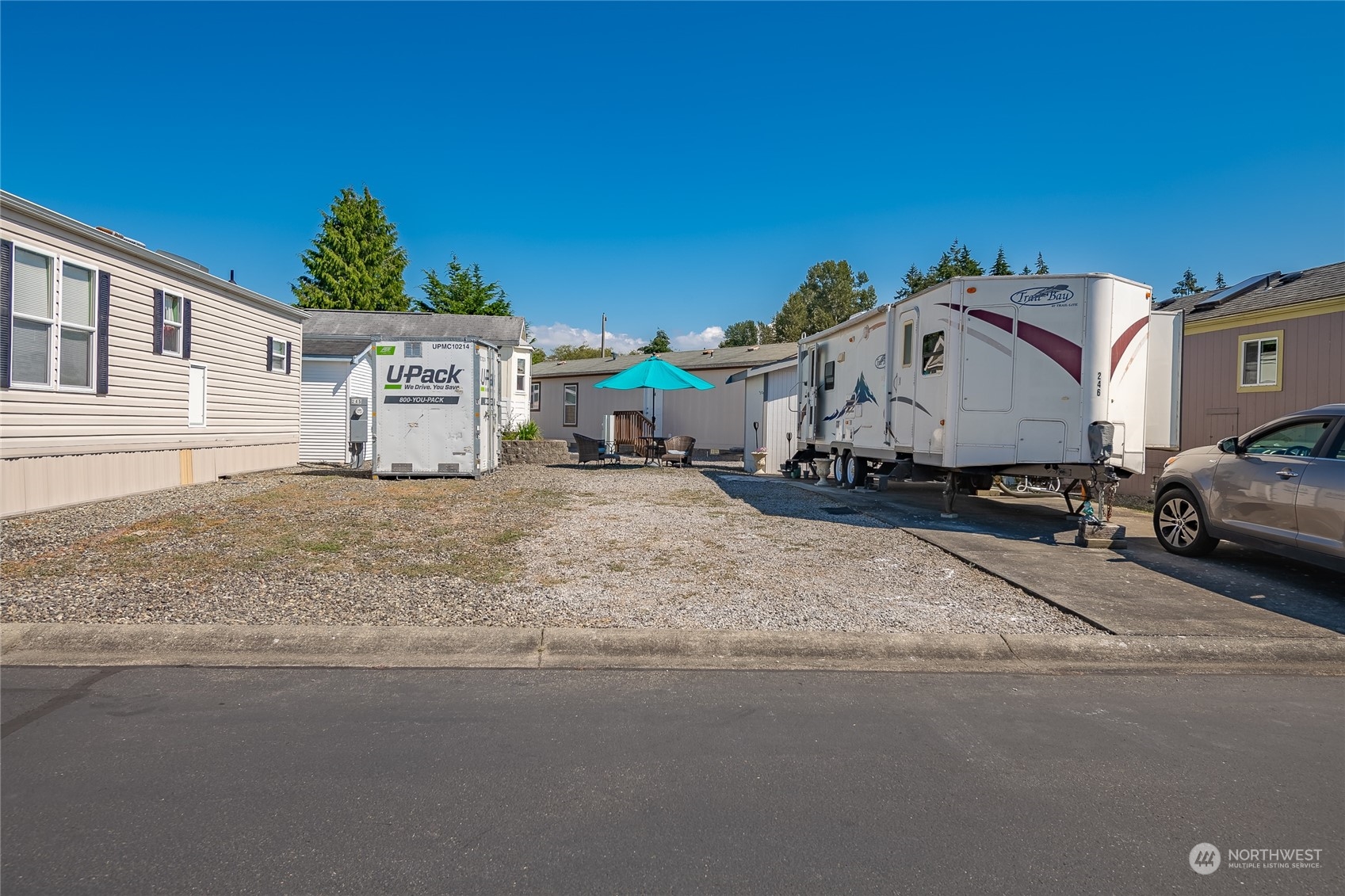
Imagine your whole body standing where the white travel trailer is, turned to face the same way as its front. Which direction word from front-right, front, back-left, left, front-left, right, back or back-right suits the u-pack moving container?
back-right

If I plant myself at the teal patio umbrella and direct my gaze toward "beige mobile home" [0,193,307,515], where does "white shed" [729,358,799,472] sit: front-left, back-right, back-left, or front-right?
back-left

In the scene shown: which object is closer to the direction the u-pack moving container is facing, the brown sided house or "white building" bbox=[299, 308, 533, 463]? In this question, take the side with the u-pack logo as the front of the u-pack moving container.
the brown sided house

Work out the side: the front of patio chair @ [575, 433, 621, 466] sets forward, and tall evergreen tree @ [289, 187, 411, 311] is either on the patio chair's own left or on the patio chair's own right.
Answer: on the patio chair's own left

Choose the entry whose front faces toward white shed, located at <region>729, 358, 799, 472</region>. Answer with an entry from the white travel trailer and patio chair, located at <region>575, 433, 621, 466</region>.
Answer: the patio chair

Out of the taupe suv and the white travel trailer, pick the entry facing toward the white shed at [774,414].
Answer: the taupe suv

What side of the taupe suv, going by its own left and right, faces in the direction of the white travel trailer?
front

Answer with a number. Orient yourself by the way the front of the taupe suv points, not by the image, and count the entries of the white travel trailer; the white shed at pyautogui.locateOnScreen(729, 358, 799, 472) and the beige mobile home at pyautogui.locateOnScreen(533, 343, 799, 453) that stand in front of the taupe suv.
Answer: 3

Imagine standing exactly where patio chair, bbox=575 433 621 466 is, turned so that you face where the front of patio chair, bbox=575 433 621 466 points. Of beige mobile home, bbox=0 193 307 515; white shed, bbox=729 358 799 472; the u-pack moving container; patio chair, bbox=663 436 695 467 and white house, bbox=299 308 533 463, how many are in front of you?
2

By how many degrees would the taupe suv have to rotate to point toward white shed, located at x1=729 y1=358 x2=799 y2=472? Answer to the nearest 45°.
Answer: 0° — it already faces it

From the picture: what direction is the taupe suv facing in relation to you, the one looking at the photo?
facing away from the viewer and to the left of the viewer

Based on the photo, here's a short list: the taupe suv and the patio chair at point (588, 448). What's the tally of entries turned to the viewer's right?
1

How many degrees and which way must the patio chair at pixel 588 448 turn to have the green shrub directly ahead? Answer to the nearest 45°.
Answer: approximately 135° to its left
